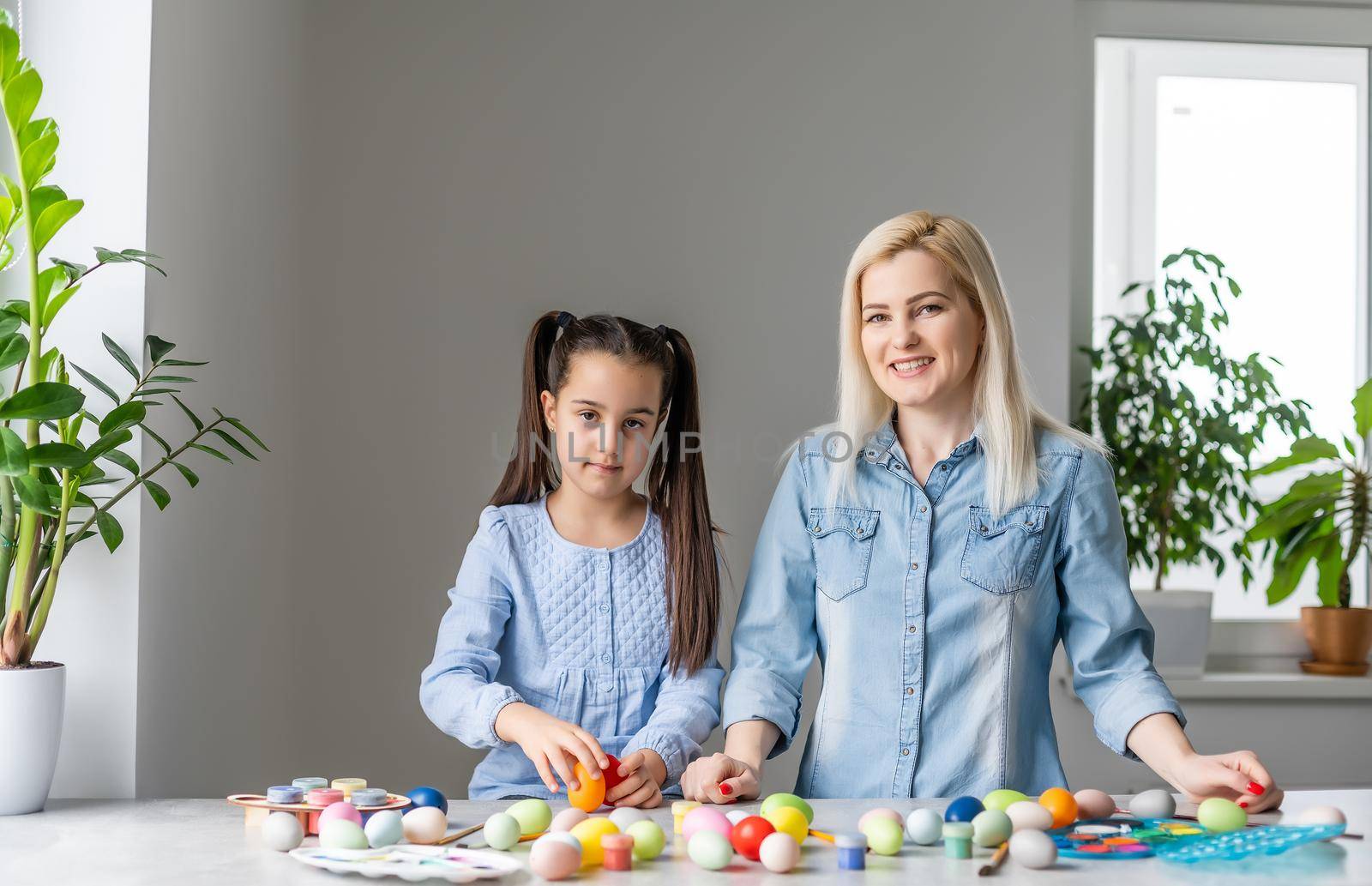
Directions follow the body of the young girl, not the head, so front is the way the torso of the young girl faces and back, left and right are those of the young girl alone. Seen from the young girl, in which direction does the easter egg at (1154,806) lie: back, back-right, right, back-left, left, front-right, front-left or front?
front-left

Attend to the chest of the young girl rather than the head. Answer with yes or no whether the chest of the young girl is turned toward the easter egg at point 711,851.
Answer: yes

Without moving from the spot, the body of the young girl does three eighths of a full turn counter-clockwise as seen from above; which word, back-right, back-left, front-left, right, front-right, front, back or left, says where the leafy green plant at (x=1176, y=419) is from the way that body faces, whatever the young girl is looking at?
front

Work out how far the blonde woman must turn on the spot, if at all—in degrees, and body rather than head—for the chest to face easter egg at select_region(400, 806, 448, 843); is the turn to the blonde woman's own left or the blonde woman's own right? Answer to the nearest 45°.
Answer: approximately 45° to the blonde woman's own right

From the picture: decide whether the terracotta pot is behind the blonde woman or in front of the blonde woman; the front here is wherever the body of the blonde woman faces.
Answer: behind

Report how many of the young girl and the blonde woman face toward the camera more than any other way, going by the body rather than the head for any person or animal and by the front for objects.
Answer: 2

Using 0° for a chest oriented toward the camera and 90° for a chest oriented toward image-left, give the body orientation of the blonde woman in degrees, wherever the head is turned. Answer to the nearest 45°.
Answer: approximately 0°
